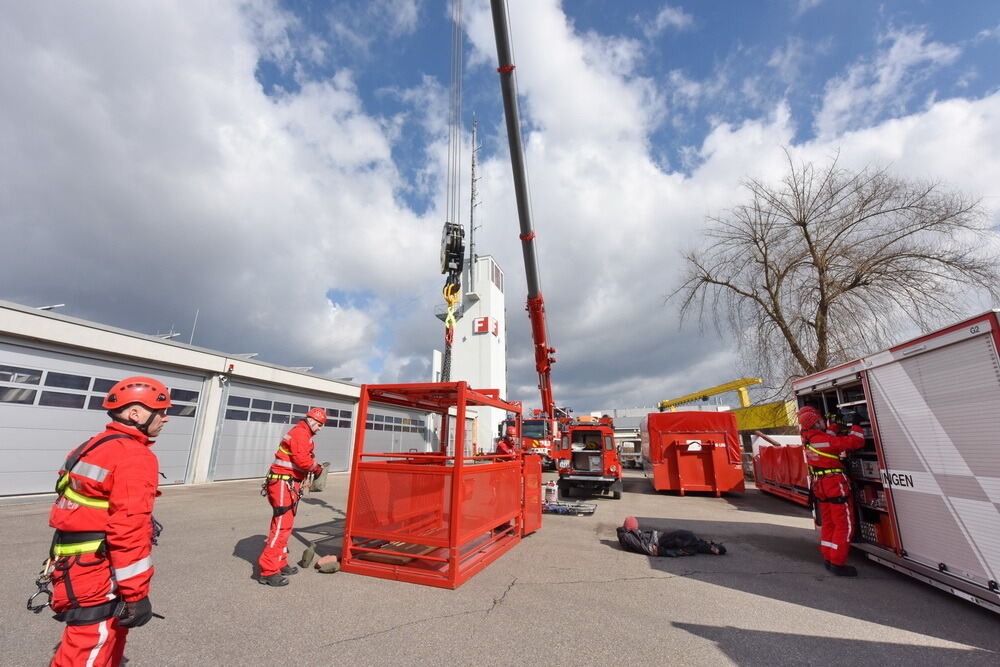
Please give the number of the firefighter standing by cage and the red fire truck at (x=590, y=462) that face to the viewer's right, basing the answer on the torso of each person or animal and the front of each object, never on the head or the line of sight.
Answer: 1

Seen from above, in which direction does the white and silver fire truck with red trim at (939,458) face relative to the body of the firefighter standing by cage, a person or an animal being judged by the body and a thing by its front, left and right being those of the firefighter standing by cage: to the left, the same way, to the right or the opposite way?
to the right

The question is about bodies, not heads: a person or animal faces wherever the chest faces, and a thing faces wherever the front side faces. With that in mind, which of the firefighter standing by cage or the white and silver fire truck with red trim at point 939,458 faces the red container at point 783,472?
the firefighter standing by cage

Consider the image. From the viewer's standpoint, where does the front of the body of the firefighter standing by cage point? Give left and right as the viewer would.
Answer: facing to the right of the viewer

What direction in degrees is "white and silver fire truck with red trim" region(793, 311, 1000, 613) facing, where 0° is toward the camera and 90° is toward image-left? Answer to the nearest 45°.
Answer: approximately 315°

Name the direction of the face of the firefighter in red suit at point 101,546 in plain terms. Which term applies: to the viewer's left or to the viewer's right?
to the viewer's right

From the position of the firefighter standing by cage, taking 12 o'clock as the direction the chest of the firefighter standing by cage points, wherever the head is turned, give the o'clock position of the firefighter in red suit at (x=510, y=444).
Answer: The firefighter in red suit is roughly at 11 o'clock from the firefighter standing by cage.

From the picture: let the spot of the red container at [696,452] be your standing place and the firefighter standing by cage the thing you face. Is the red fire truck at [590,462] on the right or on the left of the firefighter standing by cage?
right

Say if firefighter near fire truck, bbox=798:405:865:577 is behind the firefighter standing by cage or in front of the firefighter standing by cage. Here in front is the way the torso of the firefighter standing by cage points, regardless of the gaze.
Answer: in front

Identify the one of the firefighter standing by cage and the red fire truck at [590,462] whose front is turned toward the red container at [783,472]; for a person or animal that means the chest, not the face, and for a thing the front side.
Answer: the firefighter standing by cage
